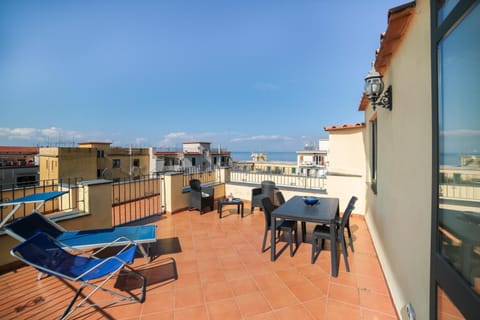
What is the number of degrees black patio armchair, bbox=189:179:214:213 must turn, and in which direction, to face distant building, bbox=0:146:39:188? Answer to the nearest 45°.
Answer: approximately 180°

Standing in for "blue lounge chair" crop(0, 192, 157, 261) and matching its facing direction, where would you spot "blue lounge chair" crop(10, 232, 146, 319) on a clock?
"blue lounge chair" crop(10, 232, 146, 319) is roughly at 3 o'clock from "blue lounge chair" crop(0, 192, 157, 261).

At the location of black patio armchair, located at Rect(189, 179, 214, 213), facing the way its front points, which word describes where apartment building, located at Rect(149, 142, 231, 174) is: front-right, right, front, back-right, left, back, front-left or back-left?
back-left

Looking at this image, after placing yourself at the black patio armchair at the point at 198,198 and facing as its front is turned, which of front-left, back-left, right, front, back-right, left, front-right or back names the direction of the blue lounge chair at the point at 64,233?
right

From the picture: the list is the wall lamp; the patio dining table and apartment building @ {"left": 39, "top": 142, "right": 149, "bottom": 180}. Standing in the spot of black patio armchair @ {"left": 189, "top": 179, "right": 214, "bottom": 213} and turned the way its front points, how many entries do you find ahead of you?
2

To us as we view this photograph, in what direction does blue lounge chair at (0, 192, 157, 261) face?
facing to the right of the viewer

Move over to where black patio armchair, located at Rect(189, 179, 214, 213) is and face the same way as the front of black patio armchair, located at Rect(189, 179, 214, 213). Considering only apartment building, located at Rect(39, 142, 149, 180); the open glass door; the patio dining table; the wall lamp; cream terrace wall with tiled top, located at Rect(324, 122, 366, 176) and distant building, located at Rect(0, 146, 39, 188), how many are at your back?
2

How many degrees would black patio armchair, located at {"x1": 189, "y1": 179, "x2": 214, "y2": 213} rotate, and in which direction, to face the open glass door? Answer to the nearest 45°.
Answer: approximately 45° to its right

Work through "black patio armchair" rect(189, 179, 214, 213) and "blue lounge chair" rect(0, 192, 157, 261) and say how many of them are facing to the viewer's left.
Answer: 0

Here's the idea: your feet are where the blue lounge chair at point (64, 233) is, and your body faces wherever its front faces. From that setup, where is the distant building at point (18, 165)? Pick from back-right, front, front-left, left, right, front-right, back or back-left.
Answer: left

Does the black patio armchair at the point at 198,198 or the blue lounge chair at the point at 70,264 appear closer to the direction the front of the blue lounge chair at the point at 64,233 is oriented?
the black patio armchair

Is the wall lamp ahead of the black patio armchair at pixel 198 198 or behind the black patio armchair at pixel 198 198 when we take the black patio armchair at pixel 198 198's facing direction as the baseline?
ahead

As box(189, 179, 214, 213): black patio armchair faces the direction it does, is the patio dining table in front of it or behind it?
in front
